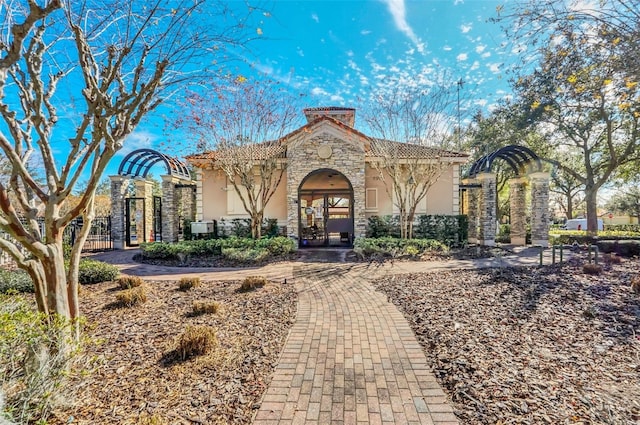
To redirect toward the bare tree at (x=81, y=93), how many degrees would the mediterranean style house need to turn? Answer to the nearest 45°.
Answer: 0° — it already faces it

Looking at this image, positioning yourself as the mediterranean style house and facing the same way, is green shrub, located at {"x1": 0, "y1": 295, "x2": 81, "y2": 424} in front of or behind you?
in front

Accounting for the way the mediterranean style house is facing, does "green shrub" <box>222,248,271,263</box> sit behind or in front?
in front

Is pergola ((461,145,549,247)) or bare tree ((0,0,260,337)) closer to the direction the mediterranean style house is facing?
the bare tree

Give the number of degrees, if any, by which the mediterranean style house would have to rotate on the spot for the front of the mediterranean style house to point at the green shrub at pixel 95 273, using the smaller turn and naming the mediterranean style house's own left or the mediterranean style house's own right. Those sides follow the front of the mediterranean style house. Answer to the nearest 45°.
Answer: approximately 45° to the mediterranean style house's own right

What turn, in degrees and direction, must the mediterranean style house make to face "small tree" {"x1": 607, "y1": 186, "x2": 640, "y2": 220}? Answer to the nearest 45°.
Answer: approximately 135° to its left

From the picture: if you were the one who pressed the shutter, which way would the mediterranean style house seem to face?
facing the viewer

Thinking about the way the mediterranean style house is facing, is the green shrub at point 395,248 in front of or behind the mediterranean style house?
in front

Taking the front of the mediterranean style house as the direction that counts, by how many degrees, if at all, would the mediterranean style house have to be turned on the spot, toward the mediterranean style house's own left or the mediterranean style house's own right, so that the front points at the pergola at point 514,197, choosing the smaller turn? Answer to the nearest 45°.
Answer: approximately 90° to the mediterranean style house's own left
